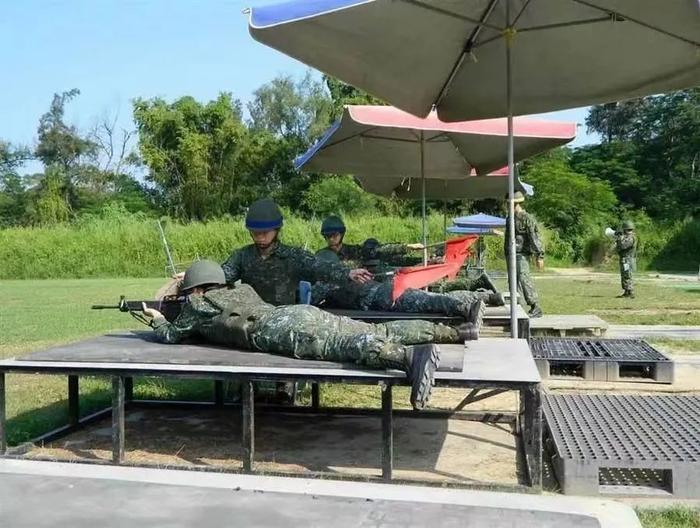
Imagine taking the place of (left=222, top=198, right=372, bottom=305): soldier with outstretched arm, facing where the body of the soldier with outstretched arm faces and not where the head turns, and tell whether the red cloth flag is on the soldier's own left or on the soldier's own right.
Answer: on the soldier's own left

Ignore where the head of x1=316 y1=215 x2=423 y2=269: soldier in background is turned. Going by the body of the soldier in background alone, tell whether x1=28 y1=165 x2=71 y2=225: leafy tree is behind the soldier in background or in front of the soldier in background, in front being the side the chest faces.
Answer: behind

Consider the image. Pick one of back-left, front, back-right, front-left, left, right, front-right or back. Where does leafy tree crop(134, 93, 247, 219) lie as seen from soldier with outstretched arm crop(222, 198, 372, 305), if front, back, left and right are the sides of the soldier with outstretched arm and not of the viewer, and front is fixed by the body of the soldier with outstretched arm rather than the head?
back

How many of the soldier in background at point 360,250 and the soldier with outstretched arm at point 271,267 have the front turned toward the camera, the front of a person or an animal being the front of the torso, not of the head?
2

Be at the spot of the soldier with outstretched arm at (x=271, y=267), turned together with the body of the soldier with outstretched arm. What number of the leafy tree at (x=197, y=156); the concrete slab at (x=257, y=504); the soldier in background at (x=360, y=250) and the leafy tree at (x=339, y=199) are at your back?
3

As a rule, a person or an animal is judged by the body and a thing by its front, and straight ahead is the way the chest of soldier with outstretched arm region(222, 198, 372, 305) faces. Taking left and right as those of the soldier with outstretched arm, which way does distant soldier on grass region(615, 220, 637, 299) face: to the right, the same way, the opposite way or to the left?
to the right

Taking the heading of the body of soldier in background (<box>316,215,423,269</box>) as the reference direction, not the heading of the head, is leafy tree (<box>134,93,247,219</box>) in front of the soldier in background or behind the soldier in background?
behind

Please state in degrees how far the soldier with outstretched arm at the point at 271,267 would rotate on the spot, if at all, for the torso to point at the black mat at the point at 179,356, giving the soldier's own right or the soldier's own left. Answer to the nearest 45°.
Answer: approximately 45° to the soldier's own right

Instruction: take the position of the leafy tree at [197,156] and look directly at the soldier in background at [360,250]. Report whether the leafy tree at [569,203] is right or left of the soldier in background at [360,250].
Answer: left

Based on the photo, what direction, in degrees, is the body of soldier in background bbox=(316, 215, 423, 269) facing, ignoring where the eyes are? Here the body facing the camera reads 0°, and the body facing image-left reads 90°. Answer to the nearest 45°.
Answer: approximately 0°

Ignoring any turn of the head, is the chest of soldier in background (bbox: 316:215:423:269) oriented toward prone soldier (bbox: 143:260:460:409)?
yes
